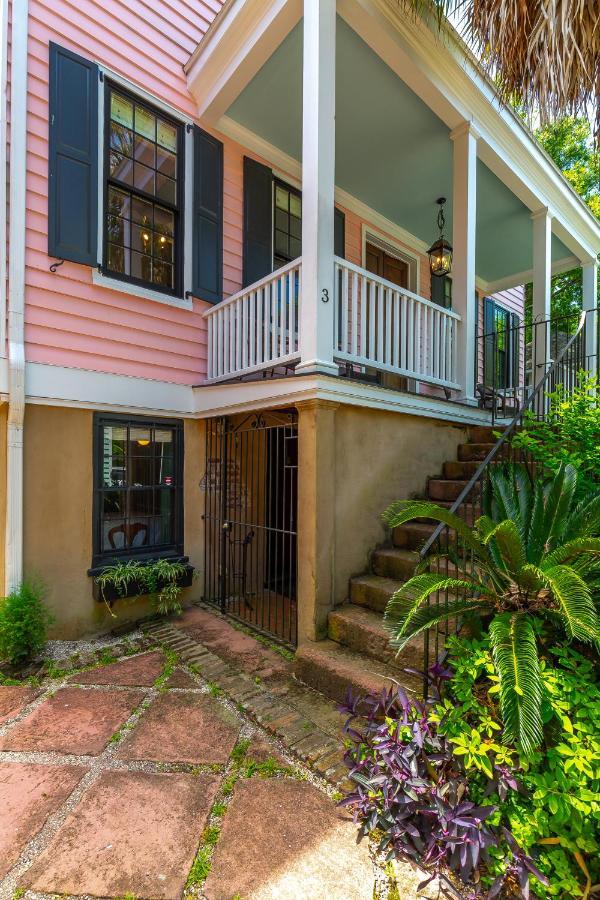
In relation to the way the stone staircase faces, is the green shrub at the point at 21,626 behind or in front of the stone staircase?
in front

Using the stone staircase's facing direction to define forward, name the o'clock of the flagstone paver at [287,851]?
The flagstone paver is roughly at 11 o'clock from the stone staircase.

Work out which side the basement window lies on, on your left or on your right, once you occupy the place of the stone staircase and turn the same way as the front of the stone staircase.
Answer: on your right

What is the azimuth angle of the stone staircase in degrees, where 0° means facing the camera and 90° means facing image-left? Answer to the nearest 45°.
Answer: approximately 45°

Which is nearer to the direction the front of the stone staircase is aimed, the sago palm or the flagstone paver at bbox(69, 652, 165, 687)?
the flagstone paver

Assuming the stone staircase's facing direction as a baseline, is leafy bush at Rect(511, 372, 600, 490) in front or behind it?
behind

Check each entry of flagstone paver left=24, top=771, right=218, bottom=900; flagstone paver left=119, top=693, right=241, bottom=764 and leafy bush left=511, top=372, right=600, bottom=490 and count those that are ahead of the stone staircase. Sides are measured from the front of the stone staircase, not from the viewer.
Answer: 2

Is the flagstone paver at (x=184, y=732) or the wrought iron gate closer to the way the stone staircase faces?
the flagstone paver

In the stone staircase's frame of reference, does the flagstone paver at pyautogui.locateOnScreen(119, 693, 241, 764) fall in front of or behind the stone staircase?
in front

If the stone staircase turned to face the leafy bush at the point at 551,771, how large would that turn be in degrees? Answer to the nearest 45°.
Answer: approximately 90° to its left

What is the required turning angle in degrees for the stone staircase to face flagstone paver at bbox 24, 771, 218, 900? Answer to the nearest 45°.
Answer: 0° — it already faces it
